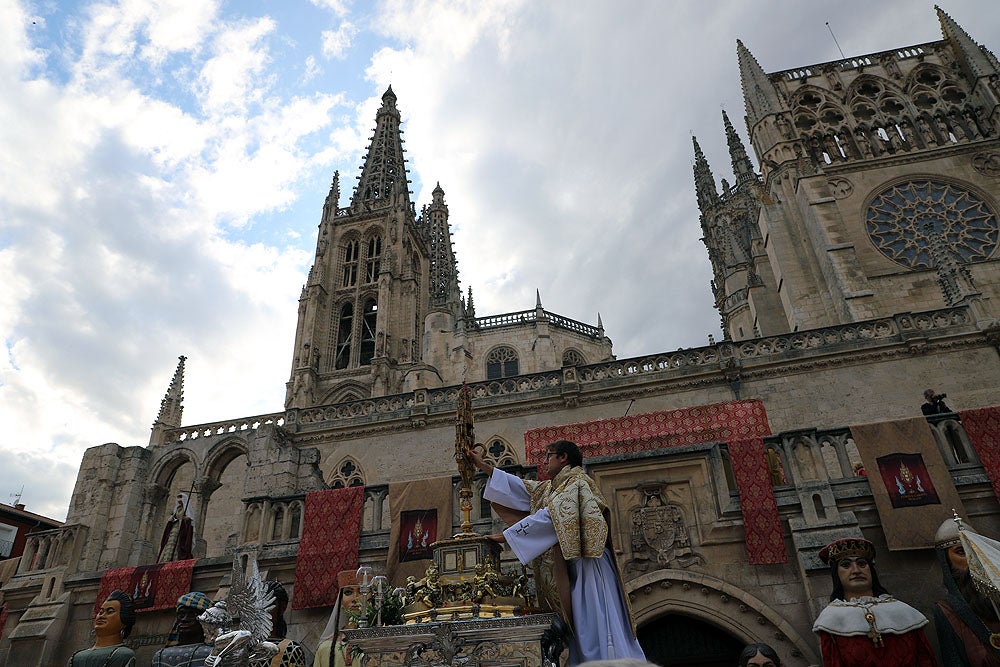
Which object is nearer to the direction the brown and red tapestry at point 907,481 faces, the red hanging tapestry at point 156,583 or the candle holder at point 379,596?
the candle holder

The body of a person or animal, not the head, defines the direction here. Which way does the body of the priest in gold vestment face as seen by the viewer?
to the viewer's left

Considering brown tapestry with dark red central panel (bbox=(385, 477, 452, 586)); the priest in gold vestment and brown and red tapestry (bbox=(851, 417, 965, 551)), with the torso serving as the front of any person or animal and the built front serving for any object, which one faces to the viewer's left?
the priest in gold vestment

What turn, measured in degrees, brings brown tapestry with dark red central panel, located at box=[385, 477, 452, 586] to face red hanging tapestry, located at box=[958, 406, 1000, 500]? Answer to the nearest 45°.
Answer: approximately 90° to its left

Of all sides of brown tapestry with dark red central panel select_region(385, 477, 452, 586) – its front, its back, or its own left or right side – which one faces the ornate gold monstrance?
front

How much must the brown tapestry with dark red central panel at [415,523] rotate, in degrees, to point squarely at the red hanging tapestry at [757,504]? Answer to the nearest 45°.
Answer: approximately 45° to its left

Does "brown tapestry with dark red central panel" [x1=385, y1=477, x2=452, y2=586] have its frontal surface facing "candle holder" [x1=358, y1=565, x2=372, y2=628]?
yes

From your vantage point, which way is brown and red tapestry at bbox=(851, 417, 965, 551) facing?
toward the camera

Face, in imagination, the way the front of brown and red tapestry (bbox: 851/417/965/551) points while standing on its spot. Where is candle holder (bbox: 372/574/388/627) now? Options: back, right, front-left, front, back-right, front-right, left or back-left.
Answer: front-right

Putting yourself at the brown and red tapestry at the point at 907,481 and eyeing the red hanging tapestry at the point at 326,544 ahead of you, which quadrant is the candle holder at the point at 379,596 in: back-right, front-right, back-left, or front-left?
front-left

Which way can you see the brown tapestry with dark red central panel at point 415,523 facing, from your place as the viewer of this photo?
facing the viewer

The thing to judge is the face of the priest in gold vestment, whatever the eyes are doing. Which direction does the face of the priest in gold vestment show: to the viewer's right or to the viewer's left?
to the viewer's left

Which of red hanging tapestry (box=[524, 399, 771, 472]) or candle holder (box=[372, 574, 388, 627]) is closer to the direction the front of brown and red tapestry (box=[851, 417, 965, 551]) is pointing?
the candle holder

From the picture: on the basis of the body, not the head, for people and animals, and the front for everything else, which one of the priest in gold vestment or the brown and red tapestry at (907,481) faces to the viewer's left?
the priest in gold vestment

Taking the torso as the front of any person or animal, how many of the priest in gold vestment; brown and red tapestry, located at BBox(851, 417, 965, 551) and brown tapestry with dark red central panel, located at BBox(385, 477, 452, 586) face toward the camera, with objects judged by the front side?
2

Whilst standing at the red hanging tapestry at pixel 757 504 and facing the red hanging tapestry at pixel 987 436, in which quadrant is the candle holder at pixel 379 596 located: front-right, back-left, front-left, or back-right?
back-right

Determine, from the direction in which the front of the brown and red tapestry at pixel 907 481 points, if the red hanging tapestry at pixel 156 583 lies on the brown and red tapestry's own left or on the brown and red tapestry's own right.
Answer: on the brown and red tapestry's own right
